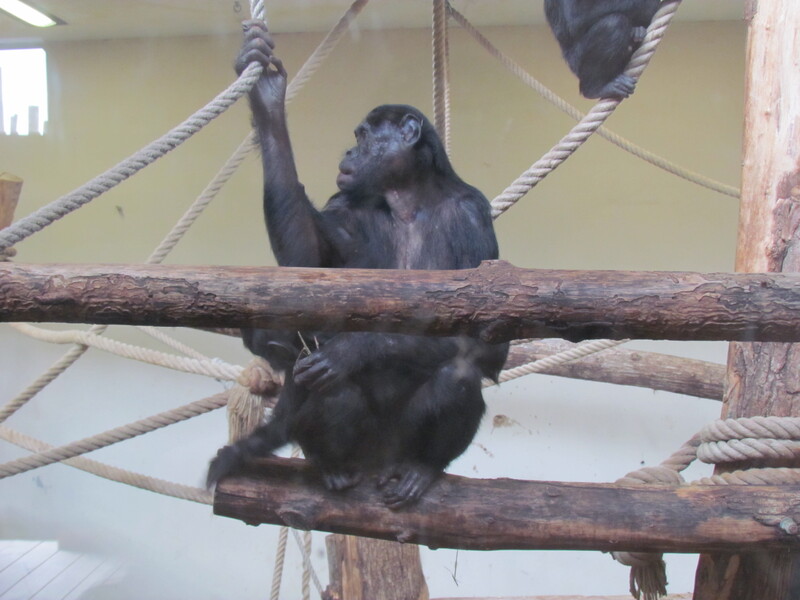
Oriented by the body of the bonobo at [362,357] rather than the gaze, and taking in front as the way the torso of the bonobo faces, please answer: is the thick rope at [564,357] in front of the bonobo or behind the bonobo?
behind

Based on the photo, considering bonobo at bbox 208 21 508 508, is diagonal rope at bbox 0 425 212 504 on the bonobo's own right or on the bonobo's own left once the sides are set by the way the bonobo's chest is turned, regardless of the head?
on the bonobo's own right

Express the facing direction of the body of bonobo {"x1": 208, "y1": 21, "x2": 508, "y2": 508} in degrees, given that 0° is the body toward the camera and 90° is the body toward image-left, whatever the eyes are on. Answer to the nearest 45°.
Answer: approximately 45°

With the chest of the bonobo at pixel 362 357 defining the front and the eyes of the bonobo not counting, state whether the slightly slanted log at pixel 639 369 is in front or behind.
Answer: behind

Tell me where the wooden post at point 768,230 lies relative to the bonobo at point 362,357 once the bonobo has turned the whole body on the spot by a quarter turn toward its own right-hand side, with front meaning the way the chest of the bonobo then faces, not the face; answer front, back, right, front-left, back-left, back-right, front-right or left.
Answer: back-right
